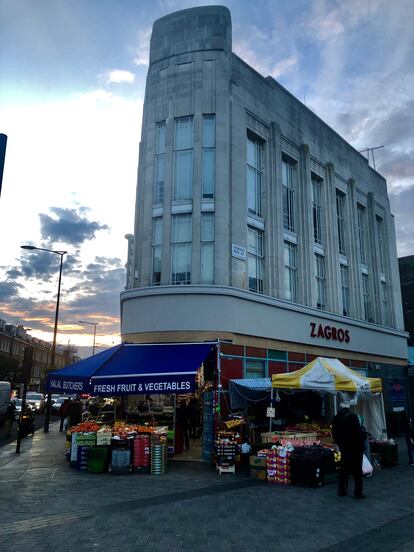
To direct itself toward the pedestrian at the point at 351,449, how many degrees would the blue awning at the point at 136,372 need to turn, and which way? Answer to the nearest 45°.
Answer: approximately 45° to its left

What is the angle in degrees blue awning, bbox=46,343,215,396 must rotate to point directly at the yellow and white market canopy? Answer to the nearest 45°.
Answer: approximately 45° to its left

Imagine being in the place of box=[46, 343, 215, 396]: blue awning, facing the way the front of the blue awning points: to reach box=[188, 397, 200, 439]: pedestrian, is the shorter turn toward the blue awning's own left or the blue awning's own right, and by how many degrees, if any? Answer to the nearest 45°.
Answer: approximately 135° to the blue awning's own left

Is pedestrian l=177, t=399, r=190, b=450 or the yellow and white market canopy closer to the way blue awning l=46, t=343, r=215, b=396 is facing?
the yellow and white market canopy

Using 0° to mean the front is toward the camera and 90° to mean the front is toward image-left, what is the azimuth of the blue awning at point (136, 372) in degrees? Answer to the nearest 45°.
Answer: approximately 0°

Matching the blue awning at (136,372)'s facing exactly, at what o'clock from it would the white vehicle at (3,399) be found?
The white vehicle is roughly at 5 o'clock from the blue awning.

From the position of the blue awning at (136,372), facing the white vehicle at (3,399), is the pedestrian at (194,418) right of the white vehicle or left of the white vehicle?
right
